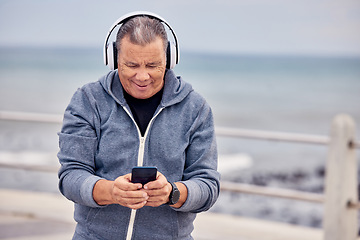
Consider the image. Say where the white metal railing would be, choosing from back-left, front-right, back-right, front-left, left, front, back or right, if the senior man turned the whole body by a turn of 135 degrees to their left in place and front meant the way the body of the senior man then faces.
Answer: front

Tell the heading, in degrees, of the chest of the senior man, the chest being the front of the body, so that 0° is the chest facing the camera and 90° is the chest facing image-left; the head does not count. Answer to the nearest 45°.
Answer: approximately 0°
